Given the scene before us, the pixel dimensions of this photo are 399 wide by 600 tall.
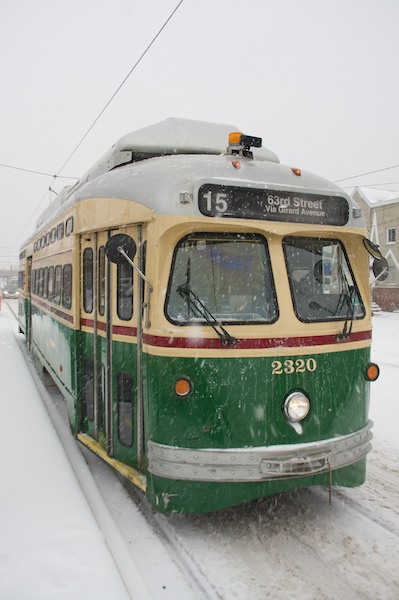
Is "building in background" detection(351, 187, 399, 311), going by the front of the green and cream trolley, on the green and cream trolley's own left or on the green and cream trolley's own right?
on the green and cream trolley's own left

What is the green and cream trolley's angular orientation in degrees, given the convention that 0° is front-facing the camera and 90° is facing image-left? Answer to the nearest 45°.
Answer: approximately 315°
